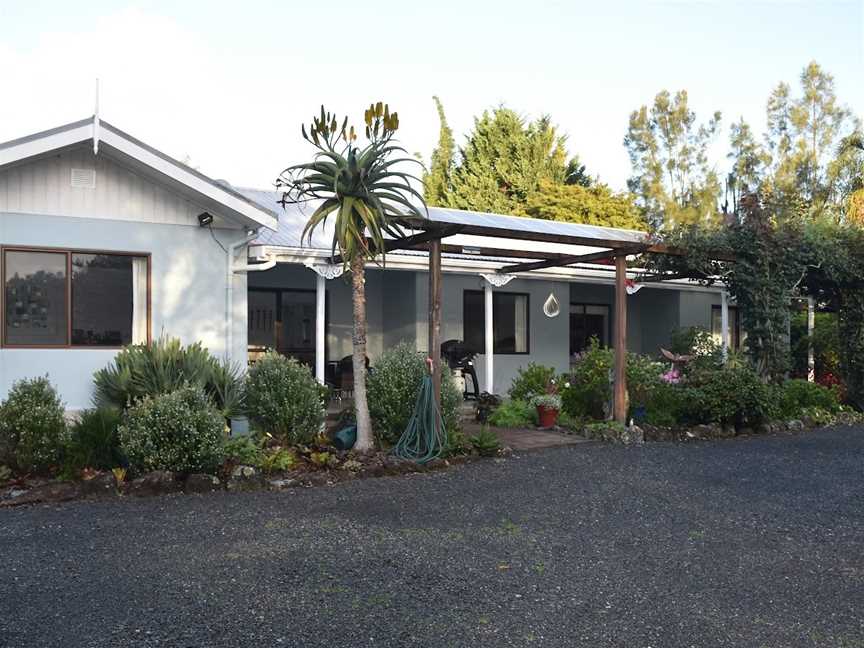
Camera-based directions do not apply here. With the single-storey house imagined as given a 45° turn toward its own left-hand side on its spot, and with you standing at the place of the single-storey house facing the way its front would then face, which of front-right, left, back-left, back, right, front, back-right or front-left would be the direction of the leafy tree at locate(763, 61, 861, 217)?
left

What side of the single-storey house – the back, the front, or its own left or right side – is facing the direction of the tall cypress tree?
back

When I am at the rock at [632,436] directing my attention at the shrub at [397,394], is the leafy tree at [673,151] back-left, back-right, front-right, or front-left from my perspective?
back-right

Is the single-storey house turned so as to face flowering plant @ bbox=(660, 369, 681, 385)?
no

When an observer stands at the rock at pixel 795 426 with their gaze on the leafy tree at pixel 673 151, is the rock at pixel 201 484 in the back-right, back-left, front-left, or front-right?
back-left

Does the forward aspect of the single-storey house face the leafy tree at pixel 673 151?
no

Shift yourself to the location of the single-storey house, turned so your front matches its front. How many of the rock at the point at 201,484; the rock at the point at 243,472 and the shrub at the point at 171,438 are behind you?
0

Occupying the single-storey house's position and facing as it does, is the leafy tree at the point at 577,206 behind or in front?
behind

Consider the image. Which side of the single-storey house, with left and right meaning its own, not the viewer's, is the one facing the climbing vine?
left

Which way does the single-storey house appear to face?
toward the camera
